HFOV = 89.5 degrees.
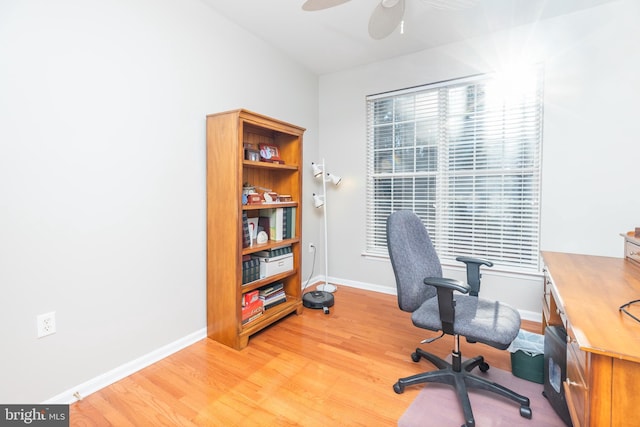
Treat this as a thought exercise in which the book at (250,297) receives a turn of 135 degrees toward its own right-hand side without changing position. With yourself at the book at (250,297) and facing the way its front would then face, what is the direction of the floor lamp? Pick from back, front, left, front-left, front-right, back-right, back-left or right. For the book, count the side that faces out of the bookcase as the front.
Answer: back-right

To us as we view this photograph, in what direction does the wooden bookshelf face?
facing the viewer and to the right of the viewer

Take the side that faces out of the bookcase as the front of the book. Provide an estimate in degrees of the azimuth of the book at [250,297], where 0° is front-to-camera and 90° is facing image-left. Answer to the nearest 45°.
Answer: approximately 315°

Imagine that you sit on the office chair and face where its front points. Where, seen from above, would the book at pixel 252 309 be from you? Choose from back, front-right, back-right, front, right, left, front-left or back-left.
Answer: back-right

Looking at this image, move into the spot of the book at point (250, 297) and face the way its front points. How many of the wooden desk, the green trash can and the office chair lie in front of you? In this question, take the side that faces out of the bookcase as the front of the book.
3
